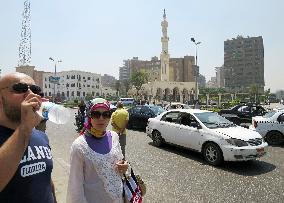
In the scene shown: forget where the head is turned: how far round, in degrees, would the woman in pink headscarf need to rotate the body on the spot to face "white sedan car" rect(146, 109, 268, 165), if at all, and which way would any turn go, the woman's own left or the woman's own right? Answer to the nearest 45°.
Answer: approximately 90° to the woman's own left

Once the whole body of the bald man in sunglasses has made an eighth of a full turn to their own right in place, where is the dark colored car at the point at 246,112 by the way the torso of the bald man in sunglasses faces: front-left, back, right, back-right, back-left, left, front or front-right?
back-left

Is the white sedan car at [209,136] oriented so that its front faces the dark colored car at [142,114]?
no

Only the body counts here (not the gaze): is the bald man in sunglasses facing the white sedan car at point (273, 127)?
no

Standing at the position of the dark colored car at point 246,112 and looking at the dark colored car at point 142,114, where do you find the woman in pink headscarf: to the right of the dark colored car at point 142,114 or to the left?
left

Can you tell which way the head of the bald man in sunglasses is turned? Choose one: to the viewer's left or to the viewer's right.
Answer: to the viewer's right

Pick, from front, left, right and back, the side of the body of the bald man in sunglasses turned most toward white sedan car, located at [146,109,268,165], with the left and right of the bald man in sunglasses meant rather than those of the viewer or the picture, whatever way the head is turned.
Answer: left

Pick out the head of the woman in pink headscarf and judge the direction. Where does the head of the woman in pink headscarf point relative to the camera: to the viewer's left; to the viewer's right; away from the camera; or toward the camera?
toward the camera

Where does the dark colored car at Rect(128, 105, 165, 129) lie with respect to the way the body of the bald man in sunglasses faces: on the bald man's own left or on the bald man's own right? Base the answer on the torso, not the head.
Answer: on the bald man's own left

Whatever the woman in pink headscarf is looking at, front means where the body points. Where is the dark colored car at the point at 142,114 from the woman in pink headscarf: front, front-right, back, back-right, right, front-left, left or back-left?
back-left

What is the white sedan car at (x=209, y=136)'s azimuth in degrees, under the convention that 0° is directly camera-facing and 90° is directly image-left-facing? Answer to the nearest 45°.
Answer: approximately 315°

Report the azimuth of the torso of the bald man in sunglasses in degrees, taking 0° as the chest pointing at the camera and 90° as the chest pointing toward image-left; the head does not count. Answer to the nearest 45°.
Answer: approximately 315°

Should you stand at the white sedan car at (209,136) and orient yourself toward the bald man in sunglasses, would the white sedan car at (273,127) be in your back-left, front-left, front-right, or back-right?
back-left
